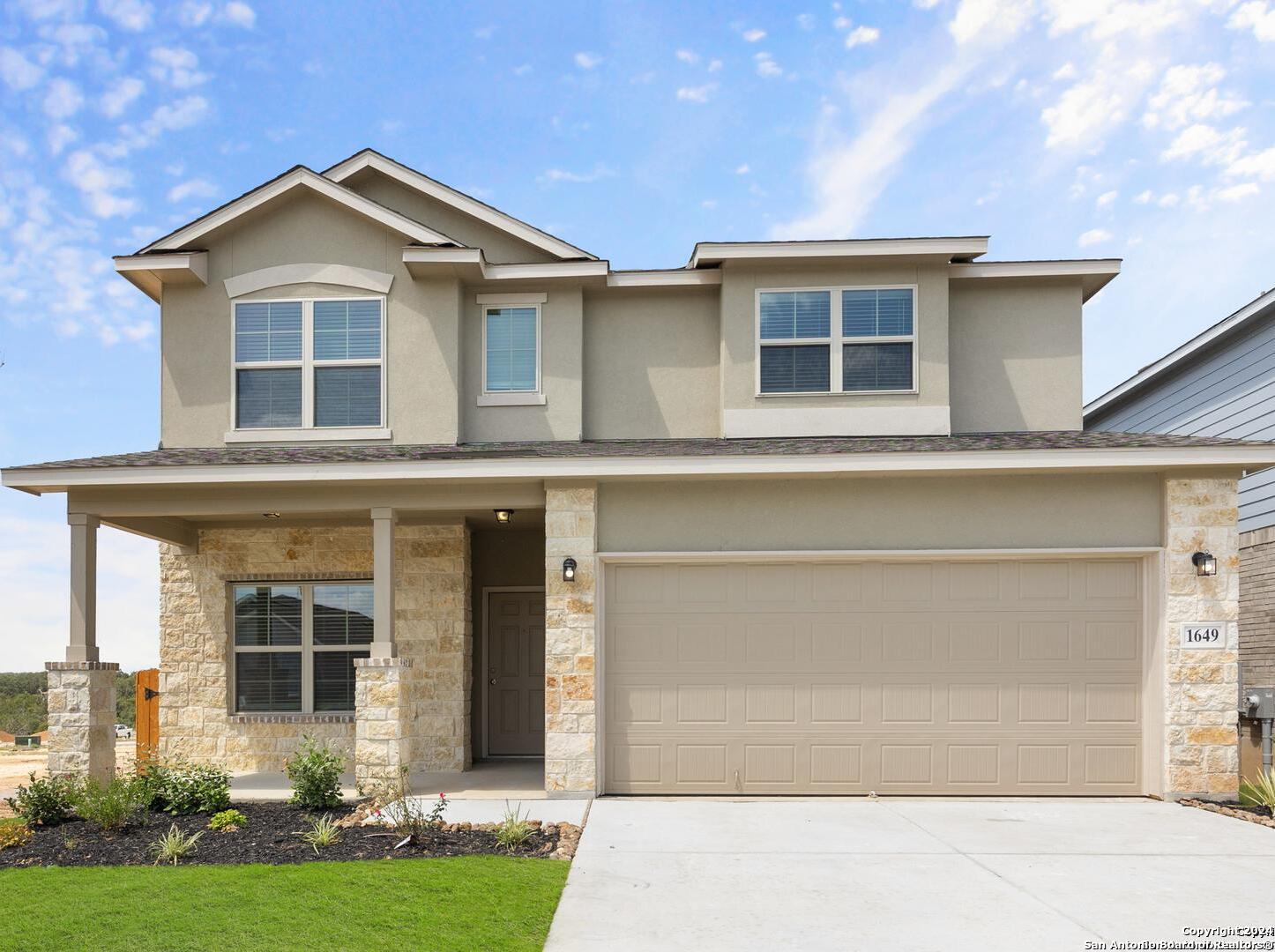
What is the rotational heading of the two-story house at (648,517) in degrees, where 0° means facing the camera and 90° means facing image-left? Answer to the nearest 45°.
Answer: approximately 0°

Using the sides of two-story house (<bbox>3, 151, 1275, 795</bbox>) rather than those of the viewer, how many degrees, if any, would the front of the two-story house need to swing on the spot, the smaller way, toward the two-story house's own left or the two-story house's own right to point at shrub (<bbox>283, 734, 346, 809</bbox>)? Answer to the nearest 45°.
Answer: approximately 45° to the two-story house's own right

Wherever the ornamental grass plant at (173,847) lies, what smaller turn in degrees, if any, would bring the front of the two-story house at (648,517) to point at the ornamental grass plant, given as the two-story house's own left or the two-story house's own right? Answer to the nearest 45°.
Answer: approximately 45° to the two-story house's own right

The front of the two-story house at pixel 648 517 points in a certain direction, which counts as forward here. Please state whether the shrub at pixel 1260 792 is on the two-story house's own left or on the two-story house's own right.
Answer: on the two-story house's own left

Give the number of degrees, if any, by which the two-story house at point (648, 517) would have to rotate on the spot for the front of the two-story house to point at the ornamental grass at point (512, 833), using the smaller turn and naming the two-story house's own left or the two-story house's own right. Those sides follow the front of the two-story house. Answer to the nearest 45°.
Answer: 0° — it already faces it

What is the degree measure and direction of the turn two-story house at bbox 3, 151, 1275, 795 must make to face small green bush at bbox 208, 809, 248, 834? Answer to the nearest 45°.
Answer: approximately 45° to its right

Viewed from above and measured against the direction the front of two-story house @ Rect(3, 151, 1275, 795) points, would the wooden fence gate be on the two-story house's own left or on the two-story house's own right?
on the two-story house's own right
